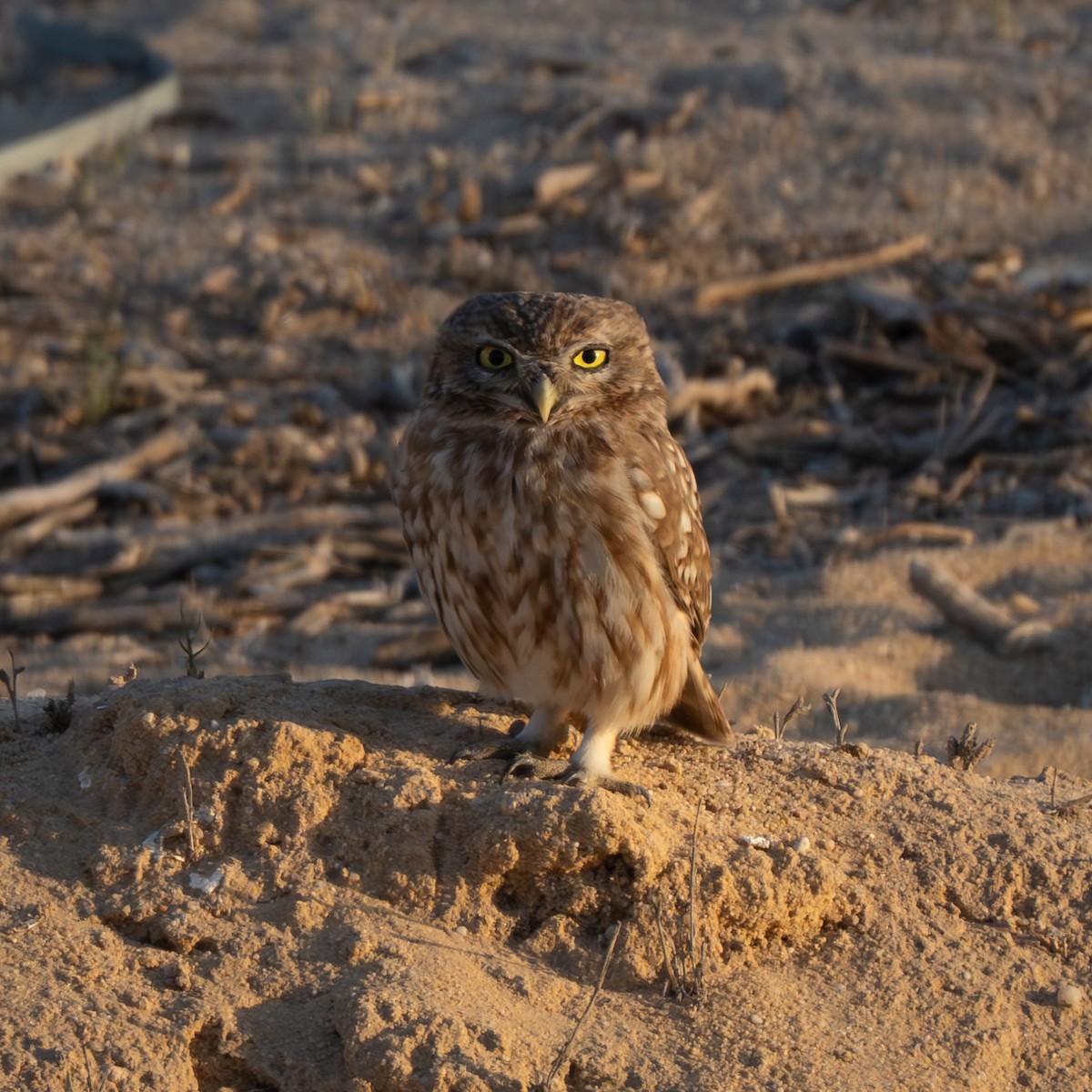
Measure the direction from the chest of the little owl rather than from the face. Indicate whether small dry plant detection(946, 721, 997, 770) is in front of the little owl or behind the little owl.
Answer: behind

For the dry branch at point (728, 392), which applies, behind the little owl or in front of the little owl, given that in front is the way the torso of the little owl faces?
behind

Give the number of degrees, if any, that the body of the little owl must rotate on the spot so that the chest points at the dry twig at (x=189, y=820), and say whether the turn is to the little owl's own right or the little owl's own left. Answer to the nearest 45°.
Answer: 0° — it already faces it

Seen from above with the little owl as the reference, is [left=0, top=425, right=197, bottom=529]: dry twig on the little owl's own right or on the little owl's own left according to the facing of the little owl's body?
on the little owl's own right

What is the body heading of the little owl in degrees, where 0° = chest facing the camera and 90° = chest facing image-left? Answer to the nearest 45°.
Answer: approximately 45°

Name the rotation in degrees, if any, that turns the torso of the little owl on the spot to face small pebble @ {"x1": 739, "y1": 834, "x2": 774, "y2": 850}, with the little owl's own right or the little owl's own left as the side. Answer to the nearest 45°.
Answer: approximately 90° to the little owl's own left

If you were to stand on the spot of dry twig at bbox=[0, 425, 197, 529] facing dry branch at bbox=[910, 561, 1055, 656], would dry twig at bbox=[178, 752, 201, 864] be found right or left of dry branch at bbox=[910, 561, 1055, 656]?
right
